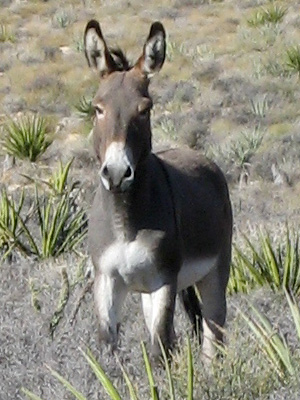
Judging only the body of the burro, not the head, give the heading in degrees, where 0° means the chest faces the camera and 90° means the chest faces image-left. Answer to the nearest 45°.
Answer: approximately 45°

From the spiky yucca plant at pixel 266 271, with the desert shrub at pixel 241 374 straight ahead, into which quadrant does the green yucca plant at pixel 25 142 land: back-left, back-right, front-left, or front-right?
back-right

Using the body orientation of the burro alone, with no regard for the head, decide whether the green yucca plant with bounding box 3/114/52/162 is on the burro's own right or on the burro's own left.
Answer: on the burro's own right

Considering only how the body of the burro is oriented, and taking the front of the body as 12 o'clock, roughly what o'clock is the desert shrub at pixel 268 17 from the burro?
The desert shrub is roughly at 5 o'clock from the burro.

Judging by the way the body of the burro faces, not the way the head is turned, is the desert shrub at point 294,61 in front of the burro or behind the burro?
behind

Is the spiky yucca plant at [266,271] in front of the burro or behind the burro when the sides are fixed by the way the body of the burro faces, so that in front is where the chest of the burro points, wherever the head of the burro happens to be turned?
behind

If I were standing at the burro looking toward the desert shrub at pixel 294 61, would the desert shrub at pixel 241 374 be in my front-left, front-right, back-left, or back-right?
back-right

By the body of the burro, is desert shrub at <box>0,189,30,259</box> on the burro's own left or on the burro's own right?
on the burro's own right
